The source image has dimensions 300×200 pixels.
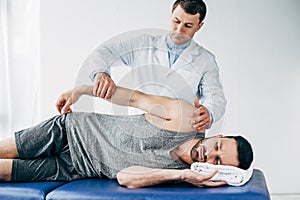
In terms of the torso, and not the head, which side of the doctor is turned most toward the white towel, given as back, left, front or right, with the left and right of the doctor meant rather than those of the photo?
front

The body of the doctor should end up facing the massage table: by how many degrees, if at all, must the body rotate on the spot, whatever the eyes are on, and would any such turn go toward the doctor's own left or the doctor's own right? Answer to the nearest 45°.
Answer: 0° — they already face it

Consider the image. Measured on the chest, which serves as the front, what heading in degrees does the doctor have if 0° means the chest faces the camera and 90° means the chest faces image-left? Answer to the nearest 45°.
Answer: approximately 0°

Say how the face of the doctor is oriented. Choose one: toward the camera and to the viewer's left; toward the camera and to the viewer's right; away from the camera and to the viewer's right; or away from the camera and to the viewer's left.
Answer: toward the camera and to the viewer's left
